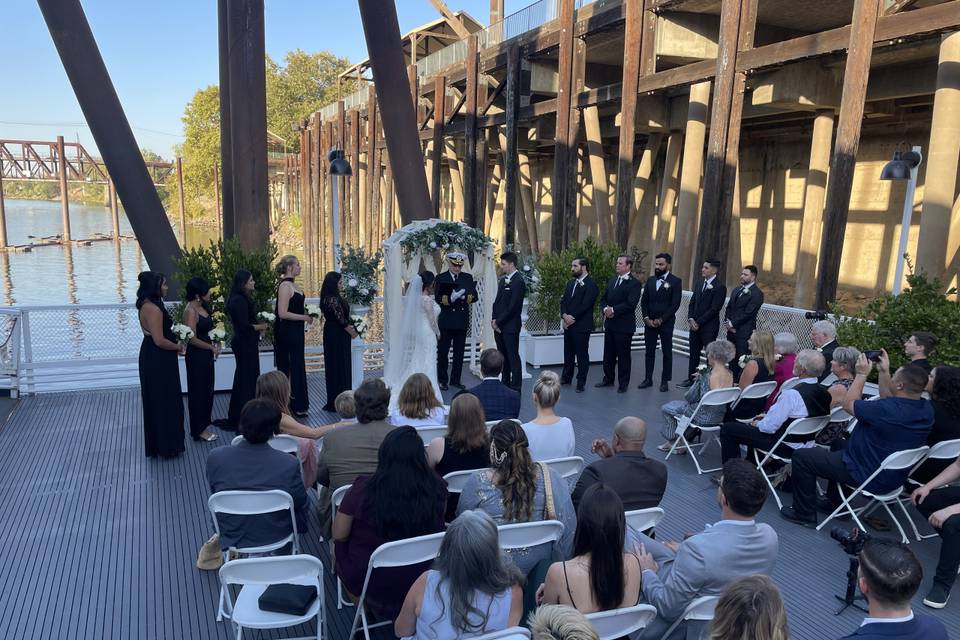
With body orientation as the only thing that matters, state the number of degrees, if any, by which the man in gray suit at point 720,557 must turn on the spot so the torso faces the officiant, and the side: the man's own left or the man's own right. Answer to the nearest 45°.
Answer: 0° — they already face them

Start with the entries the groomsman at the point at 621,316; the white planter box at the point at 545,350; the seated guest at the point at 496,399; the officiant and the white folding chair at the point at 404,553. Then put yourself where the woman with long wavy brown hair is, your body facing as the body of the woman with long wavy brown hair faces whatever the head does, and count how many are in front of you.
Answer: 4

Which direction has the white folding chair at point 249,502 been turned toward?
away from the camera

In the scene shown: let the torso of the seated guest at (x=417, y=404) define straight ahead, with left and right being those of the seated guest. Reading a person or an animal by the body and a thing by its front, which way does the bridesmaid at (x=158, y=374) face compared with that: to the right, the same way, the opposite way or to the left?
to the right

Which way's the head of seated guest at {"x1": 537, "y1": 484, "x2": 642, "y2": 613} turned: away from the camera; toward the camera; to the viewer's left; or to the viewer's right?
away from the camera

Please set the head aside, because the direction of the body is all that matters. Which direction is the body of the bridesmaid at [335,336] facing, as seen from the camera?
to the viewer's right

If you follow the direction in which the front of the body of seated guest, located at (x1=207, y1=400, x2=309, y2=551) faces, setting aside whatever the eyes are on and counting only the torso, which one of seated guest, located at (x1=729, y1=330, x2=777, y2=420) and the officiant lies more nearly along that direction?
the officiant

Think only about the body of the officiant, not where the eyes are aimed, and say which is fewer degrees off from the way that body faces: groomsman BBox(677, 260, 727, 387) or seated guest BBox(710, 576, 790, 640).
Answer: the seated guest

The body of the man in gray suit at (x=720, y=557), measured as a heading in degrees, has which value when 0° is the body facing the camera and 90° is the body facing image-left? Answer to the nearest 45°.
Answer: approximately 135°

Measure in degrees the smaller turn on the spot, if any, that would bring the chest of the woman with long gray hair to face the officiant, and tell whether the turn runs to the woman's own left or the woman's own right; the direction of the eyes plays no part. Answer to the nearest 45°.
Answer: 0° — they already face them

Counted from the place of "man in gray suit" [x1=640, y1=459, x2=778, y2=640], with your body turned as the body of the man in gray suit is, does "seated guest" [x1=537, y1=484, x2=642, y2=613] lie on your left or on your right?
on your left
